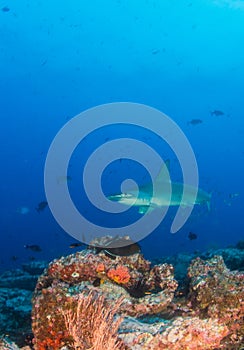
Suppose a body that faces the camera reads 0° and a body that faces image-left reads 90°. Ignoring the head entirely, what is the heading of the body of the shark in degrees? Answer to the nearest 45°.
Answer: approximately 90°
